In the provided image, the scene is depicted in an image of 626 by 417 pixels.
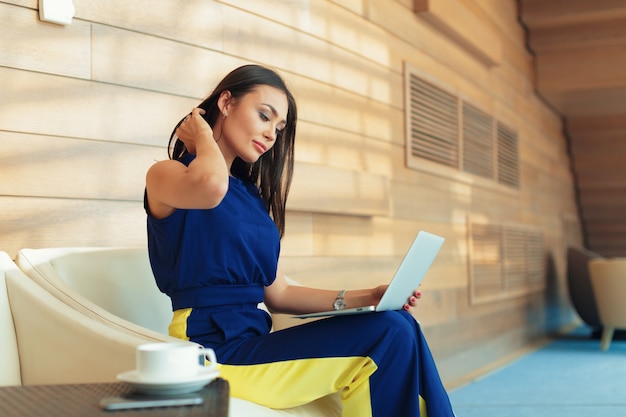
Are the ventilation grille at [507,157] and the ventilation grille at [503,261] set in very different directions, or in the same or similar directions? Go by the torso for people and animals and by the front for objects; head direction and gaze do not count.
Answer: same or similar directions

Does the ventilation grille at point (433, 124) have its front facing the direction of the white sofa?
no

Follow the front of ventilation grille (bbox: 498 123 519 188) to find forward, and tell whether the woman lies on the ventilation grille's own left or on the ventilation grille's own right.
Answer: on the ventilation grille's own right

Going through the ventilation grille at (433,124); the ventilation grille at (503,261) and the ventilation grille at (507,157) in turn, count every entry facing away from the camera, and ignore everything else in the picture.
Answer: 0

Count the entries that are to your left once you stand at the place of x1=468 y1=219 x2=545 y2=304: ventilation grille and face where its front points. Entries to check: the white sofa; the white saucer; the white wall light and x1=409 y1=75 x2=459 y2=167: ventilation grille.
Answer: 0

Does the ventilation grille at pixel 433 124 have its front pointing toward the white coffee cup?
no

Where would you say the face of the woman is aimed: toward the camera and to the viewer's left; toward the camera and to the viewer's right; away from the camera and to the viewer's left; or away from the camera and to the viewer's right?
toward the camera and to the viewer's right

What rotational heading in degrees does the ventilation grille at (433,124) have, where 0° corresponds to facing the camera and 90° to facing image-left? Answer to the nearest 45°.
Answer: approximately 315°

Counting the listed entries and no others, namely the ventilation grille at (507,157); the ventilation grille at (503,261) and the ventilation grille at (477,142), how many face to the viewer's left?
0

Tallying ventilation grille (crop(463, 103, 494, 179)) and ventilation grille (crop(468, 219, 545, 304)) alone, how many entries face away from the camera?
0

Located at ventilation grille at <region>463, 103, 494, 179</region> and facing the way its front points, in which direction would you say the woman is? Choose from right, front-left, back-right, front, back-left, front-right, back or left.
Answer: front-right

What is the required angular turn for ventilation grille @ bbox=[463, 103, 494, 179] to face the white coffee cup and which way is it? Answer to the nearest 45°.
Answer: approximately 45° to its right

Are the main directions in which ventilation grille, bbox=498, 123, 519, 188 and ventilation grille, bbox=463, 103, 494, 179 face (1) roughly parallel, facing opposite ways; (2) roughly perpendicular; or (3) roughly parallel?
roughly parallel

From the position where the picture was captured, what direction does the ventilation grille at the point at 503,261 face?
facing the viewer and to the right of the viewer

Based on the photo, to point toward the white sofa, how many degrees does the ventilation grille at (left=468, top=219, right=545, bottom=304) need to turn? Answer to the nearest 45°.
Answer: approximately 45° to its right

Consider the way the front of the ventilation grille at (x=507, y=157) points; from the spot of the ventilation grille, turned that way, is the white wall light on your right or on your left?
on your right

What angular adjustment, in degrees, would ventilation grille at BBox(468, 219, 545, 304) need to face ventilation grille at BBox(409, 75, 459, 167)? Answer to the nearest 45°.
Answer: approximately 45° to its right

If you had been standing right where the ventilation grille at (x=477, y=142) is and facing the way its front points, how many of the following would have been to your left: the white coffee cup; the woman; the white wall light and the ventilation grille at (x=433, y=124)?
0
